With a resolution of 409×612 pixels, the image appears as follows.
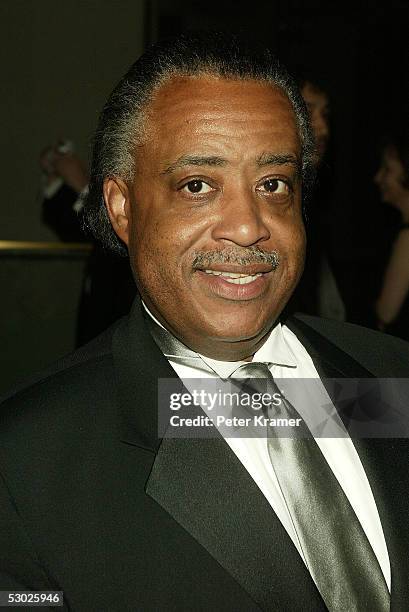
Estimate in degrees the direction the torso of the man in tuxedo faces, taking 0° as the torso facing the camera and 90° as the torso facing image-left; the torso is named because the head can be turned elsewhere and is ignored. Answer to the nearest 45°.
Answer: approximately 315°

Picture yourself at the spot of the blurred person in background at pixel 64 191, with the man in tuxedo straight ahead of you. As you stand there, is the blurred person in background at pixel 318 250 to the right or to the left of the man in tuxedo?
left

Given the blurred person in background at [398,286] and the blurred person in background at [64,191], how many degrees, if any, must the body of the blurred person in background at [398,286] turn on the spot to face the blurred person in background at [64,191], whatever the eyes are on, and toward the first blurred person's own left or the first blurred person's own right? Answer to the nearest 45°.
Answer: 0° — they already face them

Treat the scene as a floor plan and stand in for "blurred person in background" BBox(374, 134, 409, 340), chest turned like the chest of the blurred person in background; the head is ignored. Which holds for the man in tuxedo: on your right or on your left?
on your left

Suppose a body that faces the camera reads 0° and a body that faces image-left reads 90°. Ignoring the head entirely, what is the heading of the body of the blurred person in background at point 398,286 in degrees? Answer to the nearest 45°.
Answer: approximately 90°

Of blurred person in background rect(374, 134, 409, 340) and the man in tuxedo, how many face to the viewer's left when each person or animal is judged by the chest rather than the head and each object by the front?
1

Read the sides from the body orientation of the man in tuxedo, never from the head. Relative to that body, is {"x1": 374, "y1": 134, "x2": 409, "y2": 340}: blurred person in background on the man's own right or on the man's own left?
on the man's own left

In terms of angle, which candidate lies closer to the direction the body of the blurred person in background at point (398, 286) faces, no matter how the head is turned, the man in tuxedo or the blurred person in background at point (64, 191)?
the blurred person in background

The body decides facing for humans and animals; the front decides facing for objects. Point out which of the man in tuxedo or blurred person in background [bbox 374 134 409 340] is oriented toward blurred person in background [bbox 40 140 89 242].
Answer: blurred person in background [bbox 374 134 409 340]

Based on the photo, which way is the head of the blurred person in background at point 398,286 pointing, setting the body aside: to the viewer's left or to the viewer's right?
to the viewer's left
